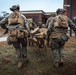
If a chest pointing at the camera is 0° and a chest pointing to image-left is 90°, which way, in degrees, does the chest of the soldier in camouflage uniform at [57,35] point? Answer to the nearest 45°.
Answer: approximately 180°
